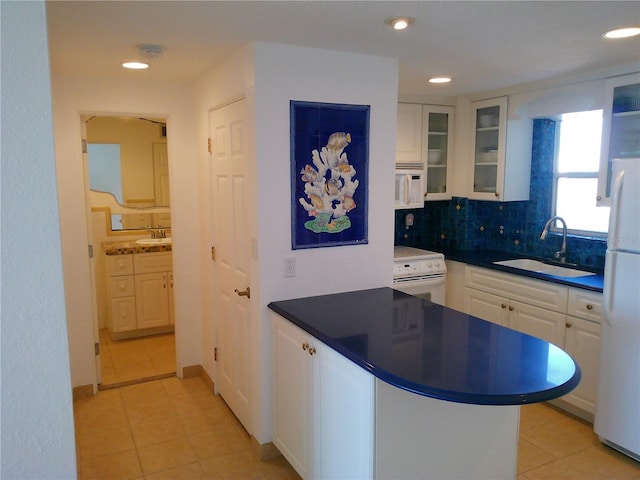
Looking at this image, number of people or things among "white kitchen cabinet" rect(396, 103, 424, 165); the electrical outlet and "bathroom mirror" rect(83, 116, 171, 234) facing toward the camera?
3

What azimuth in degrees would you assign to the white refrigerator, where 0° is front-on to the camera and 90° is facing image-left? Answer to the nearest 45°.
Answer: approximately 45°

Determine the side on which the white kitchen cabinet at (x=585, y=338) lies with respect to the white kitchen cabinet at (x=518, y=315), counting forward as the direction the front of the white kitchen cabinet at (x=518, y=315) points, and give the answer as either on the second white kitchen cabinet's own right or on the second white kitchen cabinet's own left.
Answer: on the second white kitchen cabinet's own left

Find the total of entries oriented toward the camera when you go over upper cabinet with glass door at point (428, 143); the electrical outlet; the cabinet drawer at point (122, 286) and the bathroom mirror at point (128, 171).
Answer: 4

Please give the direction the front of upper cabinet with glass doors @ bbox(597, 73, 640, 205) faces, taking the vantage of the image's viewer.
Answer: facing the viewer and to the left of the viewer

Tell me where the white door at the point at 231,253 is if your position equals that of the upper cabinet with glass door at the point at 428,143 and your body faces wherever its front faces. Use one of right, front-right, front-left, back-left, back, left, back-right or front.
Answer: front-right

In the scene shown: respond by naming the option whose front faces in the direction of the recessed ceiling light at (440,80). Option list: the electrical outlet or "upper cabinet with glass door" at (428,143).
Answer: the upper cabinet with glass door

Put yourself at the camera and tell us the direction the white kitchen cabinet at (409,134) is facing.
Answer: facing the viewer

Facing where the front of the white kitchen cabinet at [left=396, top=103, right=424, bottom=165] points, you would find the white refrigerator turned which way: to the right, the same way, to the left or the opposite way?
to the right

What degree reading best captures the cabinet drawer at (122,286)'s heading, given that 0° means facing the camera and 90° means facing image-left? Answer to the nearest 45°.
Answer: approximately 0°

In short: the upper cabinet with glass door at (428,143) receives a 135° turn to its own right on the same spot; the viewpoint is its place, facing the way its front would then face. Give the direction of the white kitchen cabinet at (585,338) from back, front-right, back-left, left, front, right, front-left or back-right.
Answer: back

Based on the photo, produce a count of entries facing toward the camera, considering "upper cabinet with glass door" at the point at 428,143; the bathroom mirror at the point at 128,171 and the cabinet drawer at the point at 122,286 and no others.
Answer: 3

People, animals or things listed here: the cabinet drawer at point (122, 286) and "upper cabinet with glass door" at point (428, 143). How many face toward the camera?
2

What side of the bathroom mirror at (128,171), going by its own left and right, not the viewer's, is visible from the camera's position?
front

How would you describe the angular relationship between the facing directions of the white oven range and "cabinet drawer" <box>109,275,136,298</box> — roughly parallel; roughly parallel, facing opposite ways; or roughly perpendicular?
roughly parallel

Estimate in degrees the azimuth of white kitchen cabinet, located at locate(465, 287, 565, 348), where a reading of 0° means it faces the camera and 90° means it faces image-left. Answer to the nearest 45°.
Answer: approximately 45°
